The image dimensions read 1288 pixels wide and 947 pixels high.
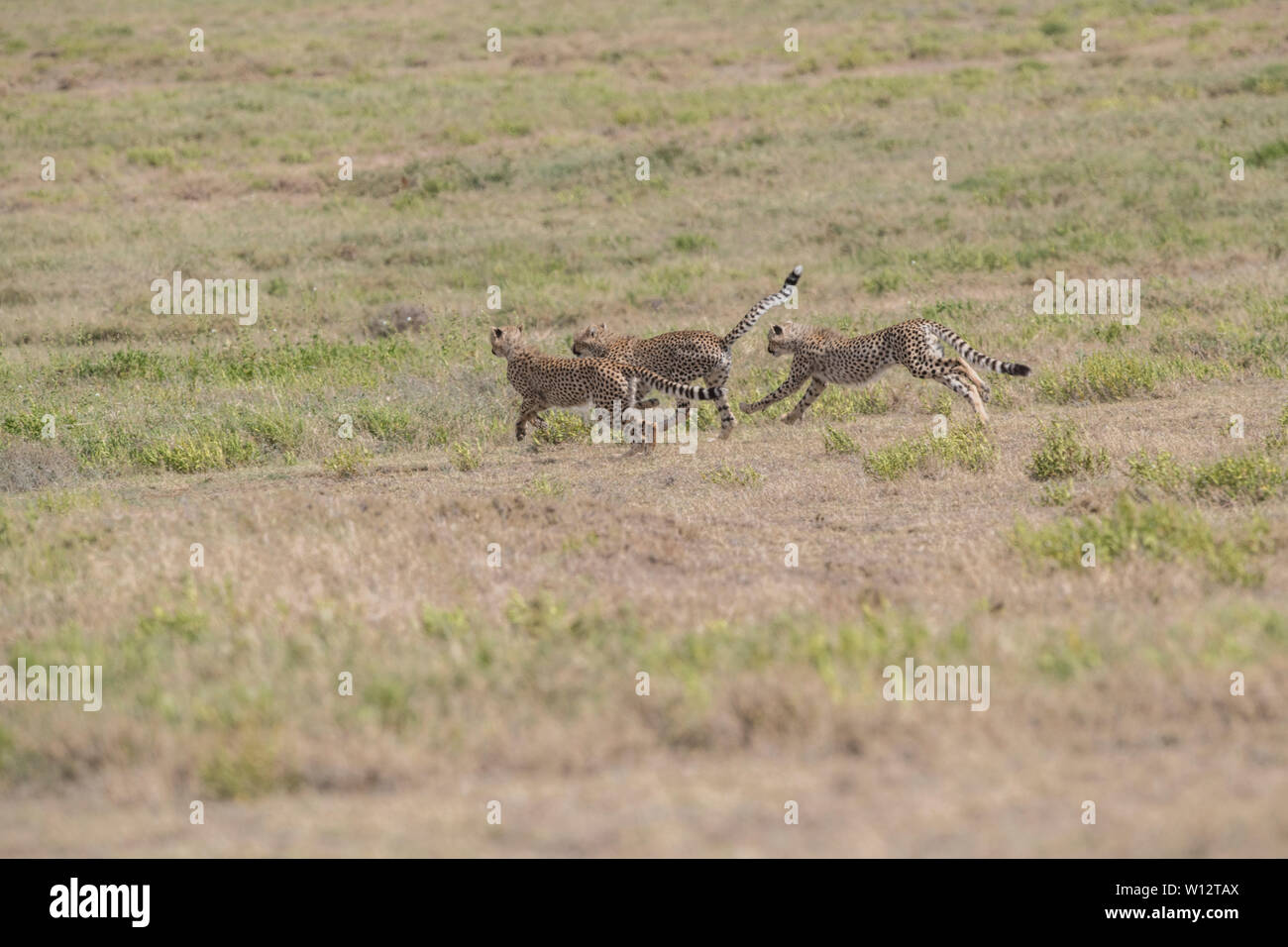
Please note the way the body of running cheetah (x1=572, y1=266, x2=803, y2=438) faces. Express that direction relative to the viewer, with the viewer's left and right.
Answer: facing to the left of the viewer

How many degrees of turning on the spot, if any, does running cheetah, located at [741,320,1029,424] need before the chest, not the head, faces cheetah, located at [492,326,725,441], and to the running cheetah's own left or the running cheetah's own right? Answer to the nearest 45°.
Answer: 0° — it already faces it

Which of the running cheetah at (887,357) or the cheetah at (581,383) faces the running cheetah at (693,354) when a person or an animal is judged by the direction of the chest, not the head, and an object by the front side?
the running cheetah at (887,357)

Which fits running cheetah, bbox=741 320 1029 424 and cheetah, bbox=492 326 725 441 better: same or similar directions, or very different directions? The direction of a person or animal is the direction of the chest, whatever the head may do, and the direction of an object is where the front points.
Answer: same or similar directions

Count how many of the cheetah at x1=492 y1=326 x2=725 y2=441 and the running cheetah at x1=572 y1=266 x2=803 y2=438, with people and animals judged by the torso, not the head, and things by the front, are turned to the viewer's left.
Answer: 2

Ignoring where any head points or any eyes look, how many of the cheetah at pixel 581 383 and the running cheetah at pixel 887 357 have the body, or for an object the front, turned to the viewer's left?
2

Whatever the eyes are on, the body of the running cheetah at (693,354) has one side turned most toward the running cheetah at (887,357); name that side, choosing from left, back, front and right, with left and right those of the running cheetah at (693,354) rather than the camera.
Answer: back

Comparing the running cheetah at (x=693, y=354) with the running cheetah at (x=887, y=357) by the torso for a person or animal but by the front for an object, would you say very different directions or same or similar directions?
same or similar directions

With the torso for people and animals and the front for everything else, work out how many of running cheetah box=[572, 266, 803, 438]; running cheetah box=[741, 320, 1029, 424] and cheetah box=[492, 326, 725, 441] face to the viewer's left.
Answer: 3

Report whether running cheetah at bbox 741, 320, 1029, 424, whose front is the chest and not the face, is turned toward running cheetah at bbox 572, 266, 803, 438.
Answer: yes

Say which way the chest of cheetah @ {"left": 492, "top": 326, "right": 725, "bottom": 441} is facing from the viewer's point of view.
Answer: to the viewer's left

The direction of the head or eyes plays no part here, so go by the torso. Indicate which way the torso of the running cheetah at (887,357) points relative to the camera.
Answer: to the viewer's left
